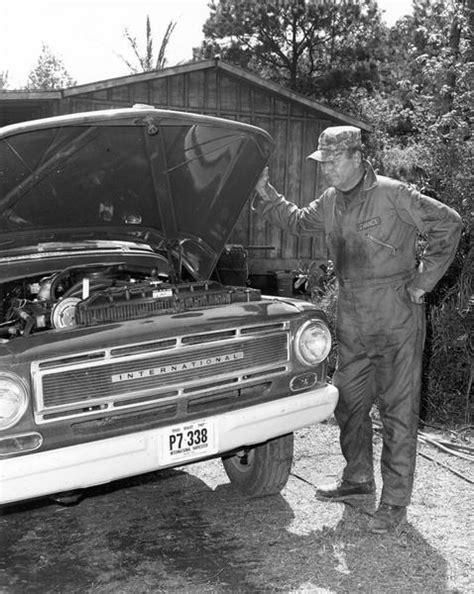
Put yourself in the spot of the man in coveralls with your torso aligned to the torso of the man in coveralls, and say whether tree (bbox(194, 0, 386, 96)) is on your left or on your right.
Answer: on your right

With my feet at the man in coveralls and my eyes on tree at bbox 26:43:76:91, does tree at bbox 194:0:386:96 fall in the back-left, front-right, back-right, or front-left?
front-right

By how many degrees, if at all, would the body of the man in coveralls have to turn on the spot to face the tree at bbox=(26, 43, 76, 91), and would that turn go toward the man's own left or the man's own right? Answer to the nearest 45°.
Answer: approximately 90° to the man's own right

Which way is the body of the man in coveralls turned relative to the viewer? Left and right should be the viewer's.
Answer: facing the viewer and to the left of the viewer
